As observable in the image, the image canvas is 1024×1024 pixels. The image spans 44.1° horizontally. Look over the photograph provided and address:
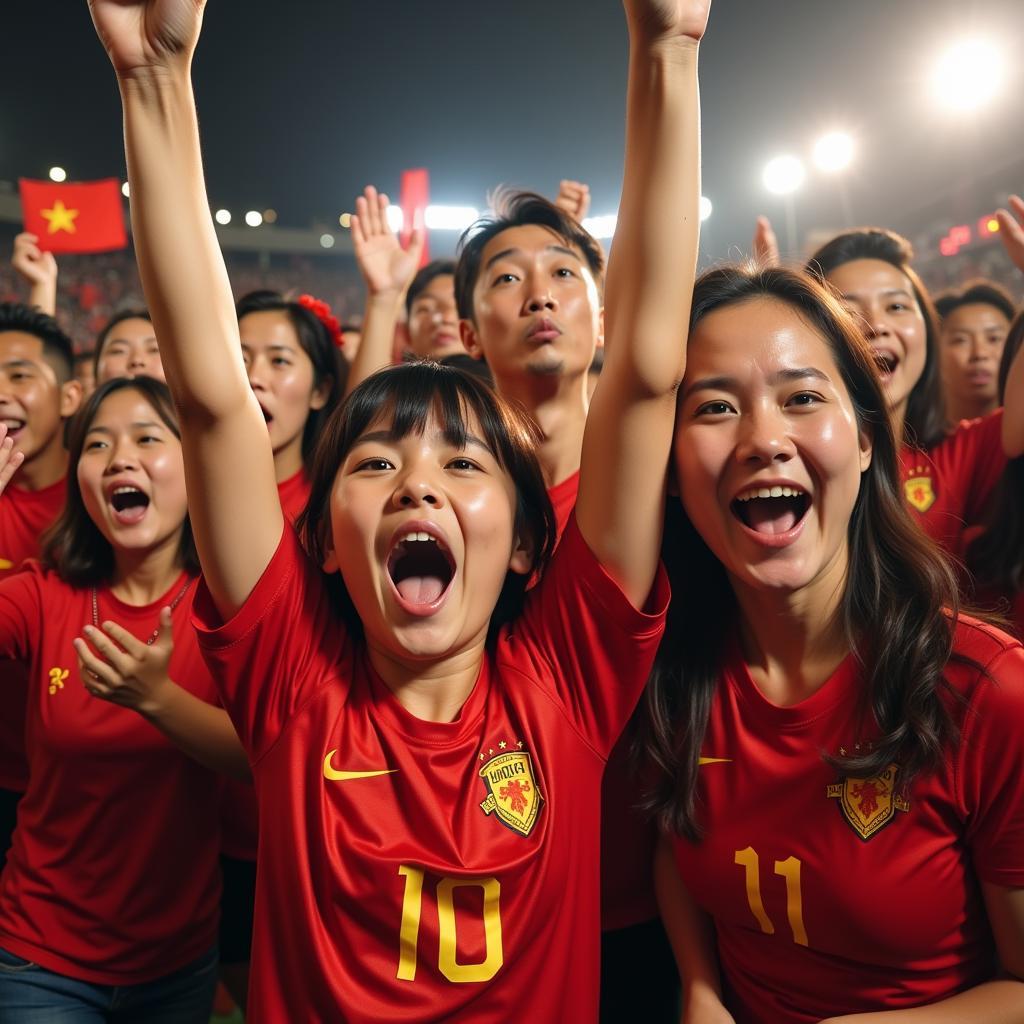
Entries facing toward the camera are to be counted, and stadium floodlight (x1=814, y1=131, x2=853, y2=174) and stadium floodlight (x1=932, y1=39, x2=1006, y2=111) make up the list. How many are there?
2

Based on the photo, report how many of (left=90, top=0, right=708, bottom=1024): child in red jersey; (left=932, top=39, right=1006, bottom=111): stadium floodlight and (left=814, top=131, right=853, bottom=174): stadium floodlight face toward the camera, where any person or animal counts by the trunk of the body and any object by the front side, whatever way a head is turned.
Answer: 3

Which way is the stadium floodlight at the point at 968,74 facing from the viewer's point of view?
toward the camera

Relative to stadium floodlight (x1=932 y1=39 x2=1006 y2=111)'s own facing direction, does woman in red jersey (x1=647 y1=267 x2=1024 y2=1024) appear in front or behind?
in front

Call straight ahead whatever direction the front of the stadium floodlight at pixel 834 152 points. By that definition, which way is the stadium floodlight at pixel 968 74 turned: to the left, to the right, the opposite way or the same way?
the same way

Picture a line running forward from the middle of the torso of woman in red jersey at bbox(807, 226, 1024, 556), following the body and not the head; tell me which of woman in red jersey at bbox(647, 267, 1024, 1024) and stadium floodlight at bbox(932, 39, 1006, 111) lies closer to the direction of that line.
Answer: the woman in red jersey

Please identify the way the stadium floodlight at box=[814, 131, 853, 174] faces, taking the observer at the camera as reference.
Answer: facing the viewer

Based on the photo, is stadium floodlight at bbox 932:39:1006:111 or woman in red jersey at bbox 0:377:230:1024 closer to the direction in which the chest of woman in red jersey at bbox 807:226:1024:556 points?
the woman in red jersey

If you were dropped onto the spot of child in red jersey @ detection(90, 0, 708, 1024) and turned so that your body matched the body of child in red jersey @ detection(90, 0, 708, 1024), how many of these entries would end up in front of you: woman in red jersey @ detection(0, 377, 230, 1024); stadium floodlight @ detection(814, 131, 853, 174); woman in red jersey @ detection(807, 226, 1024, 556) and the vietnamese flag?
0

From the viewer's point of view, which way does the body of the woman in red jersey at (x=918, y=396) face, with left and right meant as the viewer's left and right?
facing the viewer and to the left of the viewer

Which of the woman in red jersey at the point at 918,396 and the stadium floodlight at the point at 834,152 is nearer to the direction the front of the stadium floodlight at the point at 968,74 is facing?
the woman in red jersey

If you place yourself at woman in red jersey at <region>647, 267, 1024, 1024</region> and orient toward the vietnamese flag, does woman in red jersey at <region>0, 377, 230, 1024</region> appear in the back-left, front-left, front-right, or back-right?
front-left

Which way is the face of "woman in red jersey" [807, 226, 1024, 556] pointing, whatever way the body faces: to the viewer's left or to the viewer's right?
to the viewer's left

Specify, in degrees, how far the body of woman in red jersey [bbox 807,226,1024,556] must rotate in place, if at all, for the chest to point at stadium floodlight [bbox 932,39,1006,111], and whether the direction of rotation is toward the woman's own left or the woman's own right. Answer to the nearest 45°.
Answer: approximately 135° to the woman's own right

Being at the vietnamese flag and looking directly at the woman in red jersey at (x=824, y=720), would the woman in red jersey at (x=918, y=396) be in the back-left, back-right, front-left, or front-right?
front-left
